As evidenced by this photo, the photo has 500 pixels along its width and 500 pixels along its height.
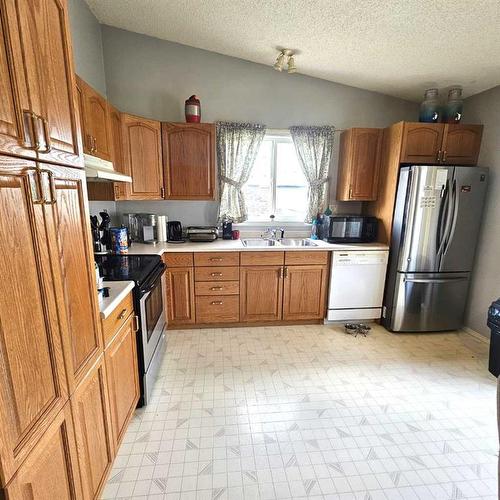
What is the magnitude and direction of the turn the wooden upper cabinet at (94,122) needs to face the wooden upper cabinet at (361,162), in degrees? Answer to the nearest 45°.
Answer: approximately 45° to its left

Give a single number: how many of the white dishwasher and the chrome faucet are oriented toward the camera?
2

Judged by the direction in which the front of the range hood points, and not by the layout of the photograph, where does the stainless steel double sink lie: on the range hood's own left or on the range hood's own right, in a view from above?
on the range hood's own left

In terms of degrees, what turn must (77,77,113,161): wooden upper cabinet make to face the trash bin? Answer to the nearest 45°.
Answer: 0° — it already faces it

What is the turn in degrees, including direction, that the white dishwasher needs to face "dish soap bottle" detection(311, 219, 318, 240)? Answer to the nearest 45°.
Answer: approximately 135° to its right

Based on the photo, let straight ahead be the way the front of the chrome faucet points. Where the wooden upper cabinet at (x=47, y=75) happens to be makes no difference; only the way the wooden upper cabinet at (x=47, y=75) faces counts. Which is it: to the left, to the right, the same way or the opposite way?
to the left

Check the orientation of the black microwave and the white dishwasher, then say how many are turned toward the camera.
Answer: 2

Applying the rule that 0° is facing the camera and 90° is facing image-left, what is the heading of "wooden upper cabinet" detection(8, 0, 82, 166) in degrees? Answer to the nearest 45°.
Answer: approximately 315°

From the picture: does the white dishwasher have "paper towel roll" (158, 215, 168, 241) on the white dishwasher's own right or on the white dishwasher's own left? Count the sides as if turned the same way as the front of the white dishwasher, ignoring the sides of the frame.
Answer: on the white dishwasher's own right

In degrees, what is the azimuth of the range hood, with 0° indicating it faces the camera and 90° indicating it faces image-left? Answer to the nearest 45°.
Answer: approximately 315°

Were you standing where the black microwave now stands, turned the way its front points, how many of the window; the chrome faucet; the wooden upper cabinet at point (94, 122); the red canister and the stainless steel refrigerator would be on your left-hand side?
1

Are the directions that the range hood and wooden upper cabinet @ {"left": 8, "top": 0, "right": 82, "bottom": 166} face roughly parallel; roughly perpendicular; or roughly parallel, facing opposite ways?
roughly parallel

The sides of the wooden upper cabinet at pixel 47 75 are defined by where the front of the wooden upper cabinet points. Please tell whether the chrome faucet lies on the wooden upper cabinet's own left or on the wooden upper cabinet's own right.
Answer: on the wooden upper cabinet's own left

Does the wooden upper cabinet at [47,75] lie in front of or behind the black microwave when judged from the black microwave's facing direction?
in front

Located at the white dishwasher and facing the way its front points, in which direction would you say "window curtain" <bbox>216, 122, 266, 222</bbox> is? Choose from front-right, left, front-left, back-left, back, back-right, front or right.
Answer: right

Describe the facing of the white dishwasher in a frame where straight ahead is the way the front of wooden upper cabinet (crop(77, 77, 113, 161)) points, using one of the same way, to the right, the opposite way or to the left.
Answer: to the right

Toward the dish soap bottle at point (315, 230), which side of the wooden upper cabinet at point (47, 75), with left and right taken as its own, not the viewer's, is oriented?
left

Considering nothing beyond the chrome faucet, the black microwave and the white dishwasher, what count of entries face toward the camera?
3

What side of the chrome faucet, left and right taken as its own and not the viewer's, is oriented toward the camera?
front

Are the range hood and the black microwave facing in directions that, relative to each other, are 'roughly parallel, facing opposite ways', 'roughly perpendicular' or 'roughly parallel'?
roughly perpendicular

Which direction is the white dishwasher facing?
toward the camera

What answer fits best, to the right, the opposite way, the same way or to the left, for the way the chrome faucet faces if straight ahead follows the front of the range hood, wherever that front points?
to the right

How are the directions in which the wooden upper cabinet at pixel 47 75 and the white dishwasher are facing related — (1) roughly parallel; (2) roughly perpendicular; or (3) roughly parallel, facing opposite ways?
roughly perpendicular
